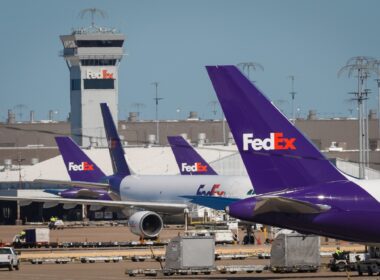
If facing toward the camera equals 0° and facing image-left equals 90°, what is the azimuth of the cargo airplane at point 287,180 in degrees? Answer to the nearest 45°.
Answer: approximately 270°
